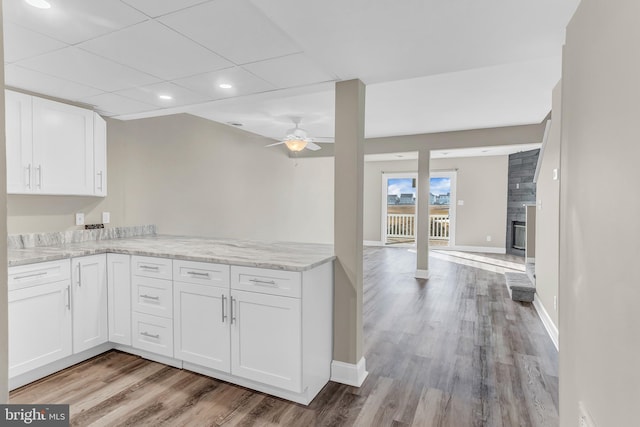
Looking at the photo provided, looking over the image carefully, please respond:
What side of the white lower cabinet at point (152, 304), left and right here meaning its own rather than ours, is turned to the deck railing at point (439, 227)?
back

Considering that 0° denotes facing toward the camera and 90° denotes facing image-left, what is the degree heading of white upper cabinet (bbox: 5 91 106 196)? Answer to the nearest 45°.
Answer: approximately 315°

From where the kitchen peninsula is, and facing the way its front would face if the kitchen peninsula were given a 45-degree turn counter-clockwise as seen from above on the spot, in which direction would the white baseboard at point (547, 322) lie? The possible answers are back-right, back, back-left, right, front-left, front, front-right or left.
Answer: left

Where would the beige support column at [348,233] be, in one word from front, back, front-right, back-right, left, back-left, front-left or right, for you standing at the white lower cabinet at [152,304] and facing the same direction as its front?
left

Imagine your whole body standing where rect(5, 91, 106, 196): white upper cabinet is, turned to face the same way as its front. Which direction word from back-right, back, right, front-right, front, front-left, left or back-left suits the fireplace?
front-left

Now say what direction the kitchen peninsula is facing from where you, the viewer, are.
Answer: facing the viewer and to the left of the viewer

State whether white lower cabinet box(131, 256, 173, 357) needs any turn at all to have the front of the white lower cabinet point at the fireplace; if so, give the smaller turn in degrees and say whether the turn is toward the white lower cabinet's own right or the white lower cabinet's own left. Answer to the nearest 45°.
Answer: approximately 135° to the white lower cabinet's own left

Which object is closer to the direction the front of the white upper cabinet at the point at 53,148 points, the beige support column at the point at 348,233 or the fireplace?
the beige support column

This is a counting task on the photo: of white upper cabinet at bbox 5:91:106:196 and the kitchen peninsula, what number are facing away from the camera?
0

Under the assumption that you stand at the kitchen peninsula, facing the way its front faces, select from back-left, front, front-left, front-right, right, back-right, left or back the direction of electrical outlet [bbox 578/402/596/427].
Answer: left

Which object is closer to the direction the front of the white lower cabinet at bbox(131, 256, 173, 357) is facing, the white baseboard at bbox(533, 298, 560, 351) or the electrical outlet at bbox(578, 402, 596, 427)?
the electrical outlet

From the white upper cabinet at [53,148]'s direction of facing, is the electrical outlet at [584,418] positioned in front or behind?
in front

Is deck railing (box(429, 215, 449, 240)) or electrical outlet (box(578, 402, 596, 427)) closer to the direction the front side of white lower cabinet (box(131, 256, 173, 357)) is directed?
the electrical outlet

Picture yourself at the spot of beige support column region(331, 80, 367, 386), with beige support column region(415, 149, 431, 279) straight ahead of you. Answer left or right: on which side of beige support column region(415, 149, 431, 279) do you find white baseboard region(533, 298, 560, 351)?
right

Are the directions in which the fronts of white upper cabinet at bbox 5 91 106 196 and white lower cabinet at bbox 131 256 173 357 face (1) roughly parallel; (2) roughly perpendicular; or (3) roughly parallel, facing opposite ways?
roughly perpendicular
